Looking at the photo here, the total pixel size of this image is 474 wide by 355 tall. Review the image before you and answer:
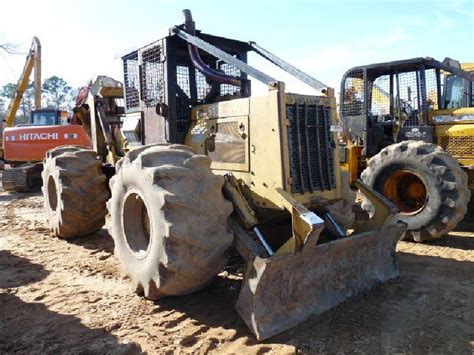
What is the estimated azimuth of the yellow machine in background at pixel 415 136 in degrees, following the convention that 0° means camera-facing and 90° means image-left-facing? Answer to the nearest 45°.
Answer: approximately 315°
